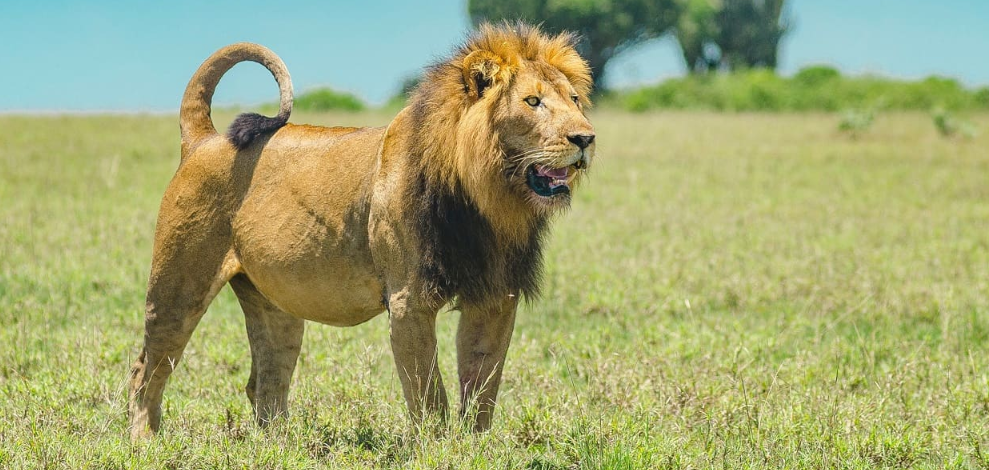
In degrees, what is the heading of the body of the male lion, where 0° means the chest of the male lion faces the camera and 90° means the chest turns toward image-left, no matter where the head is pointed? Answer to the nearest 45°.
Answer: approximately 315°

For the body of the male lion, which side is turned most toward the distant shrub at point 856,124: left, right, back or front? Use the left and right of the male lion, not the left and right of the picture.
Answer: left

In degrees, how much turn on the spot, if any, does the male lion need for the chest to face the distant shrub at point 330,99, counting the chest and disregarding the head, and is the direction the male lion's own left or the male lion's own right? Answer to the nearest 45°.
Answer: approximately 135° to the male lion's own left

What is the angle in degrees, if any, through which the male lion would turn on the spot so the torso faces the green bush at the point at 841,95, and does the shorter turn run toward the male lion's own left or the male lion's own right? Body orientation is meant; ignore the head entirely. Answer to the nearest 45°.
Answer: approximately 90° to the male lion's own left

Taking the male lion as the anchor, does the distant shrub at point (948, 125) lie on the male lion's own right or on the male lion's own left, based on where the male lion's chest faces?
on the male lion's own left
